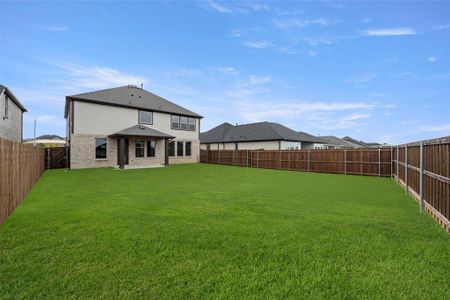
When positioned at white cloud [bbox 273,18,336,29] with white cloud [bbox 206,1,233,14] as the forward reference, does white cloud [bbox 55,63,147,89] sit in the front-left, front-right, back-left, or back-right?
front-right

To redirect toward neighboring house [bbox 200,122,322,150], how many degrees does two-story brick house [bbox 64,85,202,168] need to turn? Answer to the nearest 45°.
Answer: approximately 90° to its right

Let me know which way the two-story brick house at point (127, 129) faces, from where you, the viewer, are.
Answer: facing away from the viewer and to the left of the viewer

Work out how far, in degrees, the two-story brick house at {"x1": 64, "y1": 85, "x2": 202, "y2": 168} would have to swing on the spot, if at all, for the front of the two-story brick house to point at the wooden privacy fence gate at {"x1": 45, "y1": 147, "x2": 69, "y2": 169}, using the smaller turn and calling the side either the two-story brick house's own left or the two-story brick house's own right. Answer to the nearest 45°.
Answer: approximately 45° to the two-story brick house's own left
